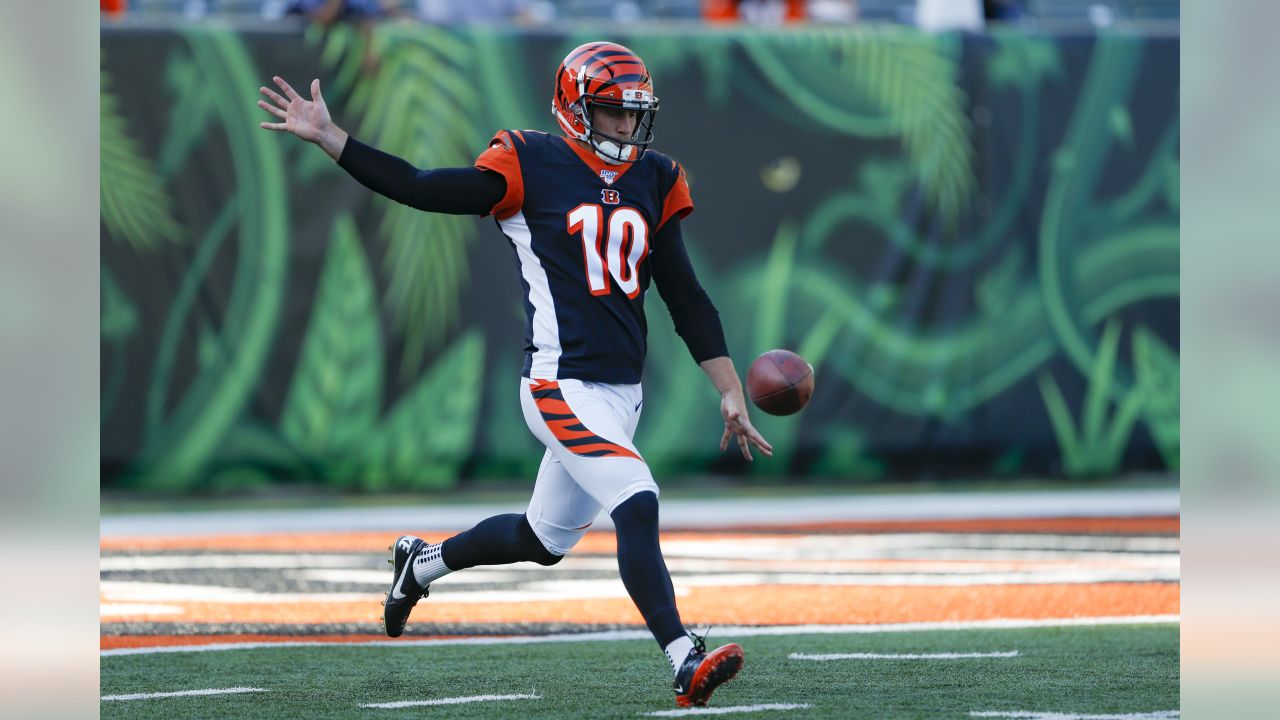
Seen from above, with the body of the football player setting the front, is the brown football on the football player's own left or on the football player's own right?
on the football player's own left

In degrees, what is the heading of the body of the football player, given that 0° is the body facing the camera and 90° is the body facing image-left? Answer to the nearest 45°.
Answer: approximately 315°
